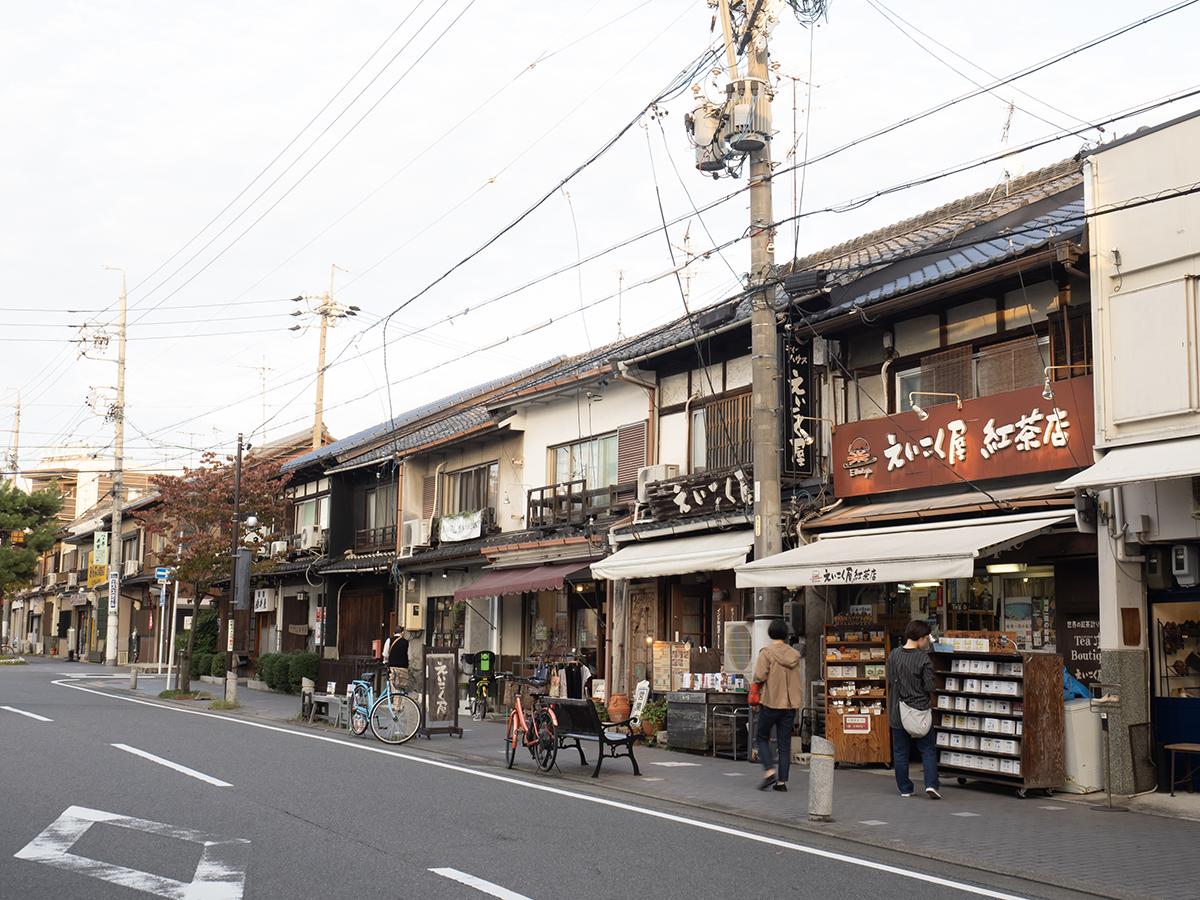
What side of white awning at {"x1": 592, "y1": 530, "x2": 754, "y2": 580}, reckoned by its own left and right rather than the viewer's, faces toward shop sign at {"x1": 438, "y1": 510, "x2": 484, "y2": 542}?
right

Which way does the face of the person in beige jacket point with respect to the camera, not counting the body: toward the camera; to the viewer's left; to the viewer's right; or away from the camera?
away from the camera

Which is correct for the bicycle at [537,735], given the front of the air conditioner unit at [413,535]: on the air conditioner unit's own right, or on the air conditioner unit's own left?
on the air conditioner unit's own left

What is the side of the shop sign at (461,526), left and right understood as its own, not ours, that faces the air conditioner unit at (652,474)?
left

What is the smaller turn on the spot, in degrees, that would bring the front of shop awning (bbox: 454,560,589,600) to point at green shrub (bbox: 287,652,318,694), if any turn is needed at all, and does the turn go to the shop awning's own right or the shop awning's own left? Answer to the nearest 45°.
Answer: approximately 90° to the shop awning's own right

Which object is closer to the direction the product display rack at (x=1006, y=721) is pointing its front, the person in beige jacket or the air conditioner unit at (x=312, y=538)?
the person in beige jacket

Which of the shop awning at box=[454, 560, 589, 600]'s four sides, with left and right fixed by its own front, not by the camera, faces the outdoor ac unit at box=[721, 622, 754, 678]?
left

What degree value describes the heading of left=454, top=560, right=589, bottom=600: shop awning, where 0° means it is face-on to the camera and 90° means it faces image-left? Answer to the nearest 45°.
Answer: approximately 45°

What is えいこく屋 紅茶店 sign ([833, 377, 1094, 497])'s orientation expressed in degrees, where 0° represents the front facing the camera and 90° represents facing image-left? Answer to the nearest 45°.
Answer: approximately 45°

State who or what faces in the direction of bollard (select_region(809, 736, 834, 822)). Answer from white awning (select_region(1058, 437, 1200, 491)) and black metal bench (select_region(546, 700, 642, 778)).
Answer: the white awning

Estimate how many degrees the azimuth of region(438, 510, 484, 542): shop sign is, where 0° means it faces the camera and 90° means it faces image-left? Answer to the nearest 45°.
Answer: approximately 45°
